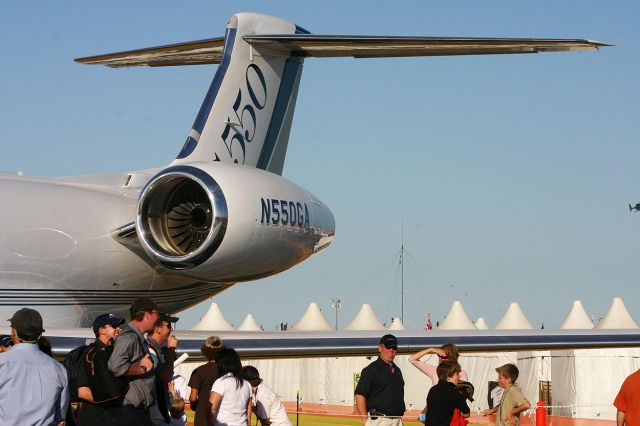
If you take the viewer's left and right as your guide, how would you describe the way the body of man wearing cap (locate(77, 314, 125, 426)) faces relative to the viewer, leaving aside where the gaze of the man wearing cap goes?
facing to the right of the viewer

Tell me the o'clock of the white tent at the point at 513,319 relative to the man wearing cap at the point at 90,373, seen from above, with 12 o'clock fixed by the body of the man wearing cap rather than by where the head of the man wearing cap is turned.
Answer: The white tent is roughly at 10 o'clock from the man wearing cap.

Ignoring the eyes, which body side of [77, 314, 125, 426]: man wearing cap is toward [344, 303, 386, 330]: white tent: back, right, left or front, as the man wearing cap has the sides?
left

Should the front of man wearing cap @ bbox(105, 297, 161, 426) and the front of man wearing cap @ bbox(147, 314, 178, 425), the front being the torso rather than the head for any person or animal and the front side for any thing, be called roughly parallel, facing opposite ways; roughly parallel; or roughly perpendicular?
roughly parallel

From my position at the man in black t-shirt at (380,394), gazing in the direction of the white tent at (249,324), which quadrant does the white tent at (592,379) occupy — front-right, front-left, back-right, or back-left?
front-right

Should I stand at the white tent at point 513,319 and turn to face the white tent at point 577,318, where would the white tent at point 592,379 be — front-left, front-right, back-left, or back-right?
front-right

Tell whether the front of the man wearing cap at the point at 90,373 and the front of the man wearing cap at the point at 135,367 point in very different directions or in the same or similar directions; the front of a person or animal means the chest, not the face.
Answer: same or similar directions
